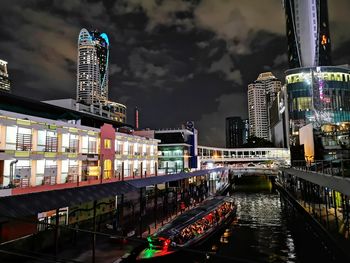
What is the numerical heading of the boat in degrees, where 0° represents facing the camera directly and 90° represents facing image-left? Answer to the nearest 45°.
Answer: approximately 45°
